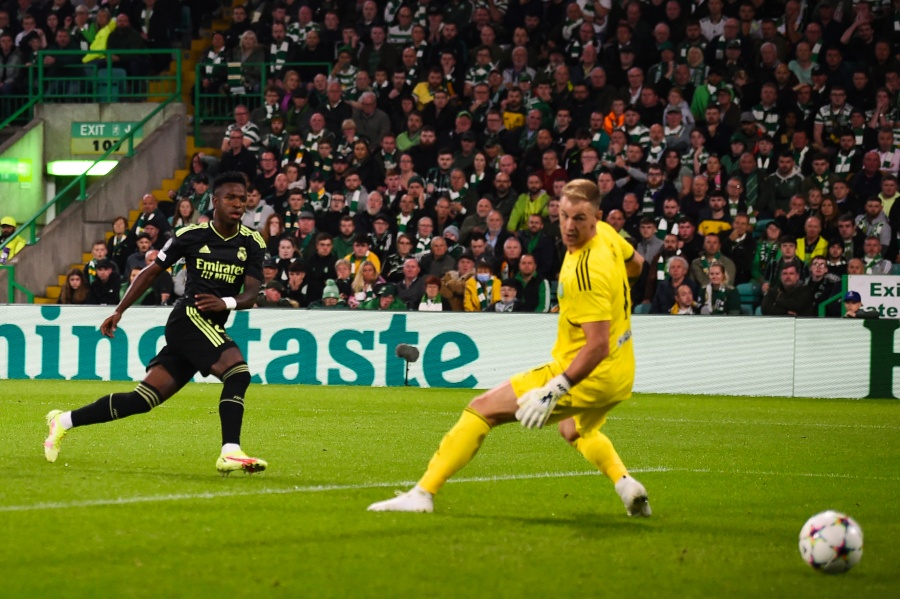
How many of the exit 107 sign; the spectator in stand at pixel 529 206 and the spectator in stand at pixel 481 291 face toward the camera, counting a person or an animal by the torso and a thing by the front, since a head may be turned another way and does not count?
3

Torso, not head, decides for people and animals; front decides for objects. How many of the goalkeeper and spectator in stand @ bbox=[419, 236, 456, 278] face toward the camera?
1

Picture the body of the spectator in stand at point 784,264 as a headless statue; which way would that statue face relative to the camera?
toward the camera

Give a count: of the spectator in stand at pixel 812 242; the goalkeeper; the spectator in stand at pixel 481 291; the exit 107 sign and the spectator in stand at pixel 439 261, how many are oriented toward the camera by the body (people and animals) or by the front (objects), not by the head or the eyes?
4

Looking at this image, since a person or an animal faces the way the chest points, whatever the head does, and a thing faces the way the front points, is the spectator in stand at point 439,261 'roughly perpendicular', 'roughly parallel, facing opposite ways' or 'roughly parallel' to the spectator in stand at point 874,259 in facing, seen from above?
roughly parallel

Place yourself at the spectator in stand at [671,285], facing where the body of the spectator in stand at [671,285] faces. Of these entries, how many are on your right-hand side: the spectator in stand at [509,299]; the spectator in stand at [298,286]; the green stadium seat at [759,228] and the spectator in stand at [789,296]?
2

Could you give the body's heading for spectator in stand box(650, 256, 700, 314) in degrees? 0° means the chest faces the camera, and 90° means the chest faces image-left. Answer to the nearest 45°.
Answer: approximately 0°

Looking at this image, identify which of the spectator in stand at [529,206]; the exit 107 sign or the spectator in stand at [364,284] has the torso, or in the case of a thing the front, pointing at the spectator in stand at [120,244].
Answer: the exit 107 sign

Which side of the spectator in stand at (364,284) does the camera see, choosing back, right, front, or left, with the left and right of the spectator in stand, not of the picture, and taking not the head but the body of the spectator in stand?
front

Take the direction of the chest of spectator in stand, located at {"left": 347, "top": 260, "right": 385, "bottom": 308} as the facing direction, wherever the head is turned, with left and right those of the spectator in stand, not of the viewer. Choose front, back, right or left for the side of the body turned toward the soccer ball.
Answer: front

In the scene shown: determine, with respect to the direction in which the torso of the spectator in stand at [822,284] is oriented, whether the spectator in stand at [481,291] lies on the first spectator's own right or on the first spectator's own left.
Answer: on the first spectator's own right

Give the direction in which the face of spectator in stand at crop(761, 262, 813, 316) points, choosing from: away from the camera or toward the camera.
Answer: toward the camera

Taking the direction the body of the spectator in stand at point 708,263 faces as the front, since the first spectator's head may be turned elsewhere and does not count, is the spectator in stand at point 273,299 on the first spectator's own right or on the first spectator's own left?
on the first spectator's own right

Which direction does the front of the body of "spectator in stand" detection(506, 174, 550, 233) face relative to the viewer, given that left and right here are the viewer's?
facing the viewer
